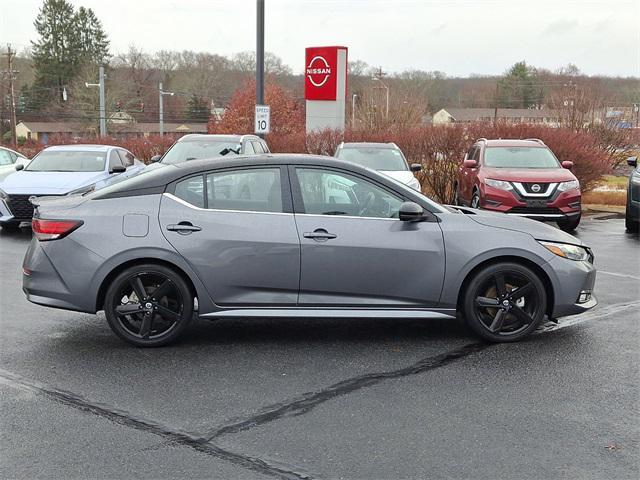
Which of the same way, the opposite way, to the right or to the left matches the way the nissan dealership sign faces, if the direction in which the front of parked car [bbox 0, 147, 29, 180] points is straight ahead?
the same way

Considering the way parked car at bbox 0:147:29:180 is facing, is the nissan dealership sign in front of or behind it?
behind

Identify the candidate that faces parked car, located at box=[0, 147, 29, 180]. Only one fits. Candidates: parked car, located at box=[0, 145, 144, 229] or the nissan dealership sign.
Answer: the nissan dealership sign

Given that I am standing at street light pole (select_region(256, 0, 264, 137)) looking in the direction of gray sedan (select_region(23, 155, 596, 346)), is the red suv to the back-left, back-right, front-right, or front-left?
front-left

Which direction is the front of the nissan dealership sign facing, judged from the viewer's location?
facing the viewer and to the left of the viewer

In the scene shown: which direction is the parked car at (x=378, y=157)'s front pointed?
toward the camera

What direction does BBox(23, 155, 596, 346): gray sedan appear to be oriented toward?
to the viewer's right

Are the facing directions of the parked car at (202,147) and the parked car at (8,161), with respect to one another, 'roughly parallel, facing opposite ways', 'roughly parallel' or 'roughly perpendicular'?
roughly parallel

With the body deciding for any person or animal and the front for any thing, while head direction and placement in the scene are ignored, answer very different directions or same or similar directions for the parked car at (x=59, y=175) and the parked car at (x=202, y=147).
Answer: same or similar directions

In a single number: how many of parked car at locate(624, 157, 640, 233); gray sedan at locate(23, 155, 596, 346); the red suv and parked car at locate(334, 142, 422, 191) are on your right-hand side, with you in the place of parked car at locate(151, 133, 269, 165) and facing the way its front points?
0

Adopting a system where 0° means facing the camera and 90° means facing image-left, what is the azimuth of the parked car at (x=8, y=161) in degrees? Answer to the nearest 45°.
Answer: approximately 45°

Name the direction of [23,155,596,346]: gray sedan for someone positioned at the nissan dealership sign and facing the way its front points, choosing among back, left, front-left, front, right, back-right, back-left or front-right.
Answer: front-left

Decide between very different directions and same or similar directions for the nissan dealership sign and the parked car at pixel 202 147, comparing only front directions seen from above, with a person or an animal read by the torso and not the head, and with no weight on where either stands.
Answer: same or similar directions

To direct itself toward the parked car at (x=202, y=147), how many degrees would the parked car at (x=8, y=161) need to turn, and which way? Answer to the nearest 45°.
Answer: approximately 90° to its left

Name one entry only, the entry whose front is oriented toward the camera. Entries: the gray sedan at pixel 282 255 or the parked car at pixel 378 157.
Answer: the parked car

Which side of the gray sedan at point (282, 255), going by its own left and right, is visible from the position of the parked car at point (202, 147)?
left

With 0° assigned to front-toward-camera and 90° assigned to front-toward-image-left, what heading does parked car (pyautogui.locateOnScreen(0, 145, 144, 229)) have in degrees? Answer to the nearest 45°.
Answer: approximately 45°

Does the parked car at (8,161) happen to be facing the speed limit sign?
no

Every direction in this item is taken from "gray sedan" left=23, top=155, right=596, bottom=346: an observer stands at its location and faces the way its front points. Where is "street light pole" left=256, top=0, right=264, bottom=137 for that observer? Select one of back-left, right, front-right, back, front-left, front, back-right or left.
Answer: left

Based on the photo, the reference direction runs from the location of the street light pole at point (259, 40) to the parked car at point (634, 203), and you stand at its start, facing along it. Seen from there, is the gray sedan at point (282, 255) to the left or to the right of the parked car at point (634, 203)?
right
